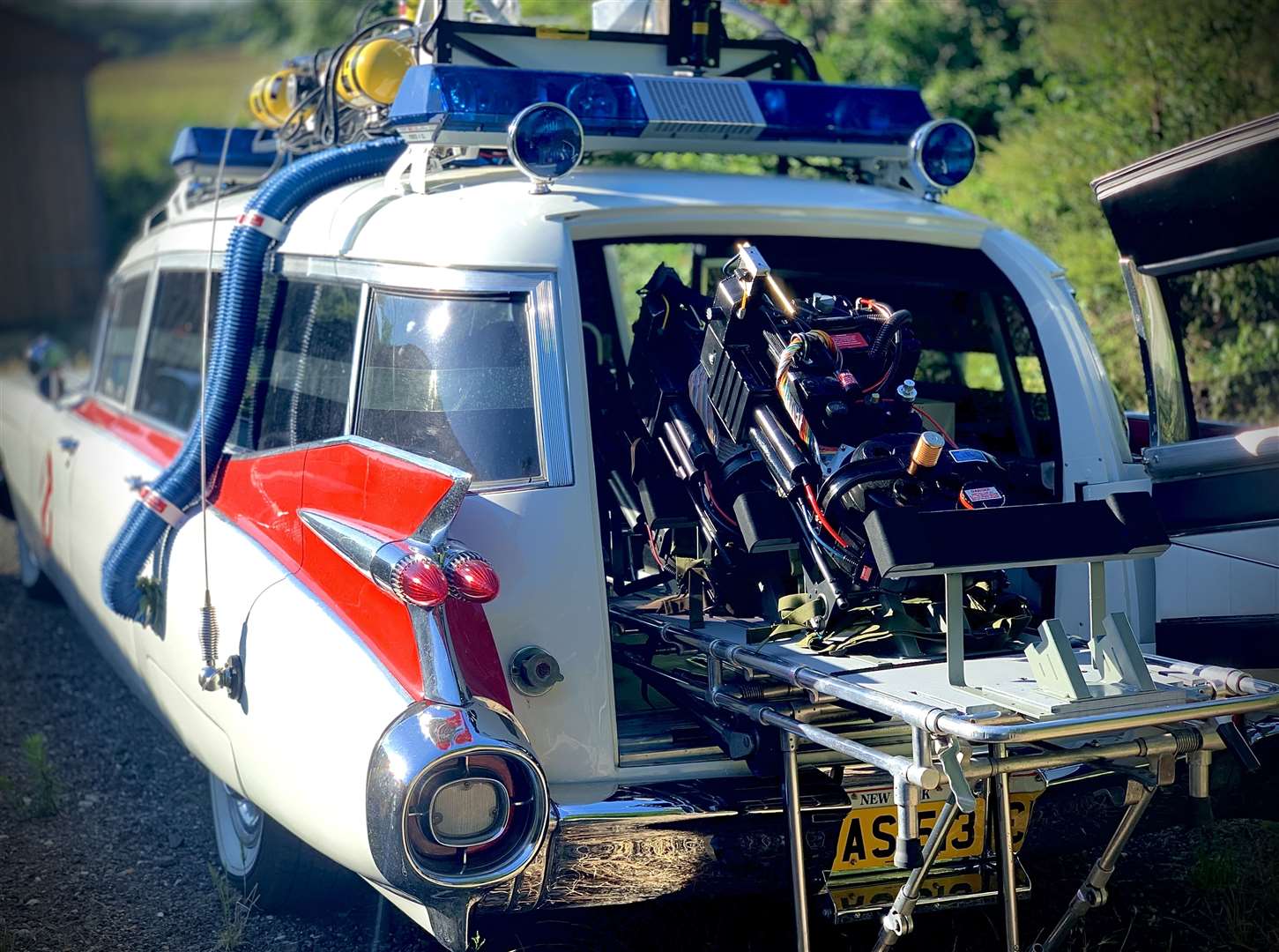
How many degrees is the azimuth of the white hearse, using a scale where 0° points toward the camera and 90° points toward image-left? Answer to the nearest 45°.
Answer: approximately 135°

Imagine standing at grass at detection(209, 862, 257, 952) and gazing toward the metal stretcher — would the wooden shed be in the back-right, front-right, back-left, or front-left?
back-left

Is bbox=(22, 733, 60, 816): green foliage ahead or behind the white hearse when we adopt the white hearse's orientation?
behind

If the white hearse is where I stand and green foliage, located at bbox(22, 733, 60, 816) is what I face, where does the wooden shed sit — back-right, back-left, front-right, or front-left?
back-right

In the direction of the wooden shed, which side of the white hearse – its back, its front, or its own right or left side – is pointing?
front

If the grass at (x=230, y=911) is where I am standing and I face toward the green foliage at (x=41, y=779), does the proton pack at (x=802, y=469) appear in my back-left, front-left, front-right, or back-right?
back-right
